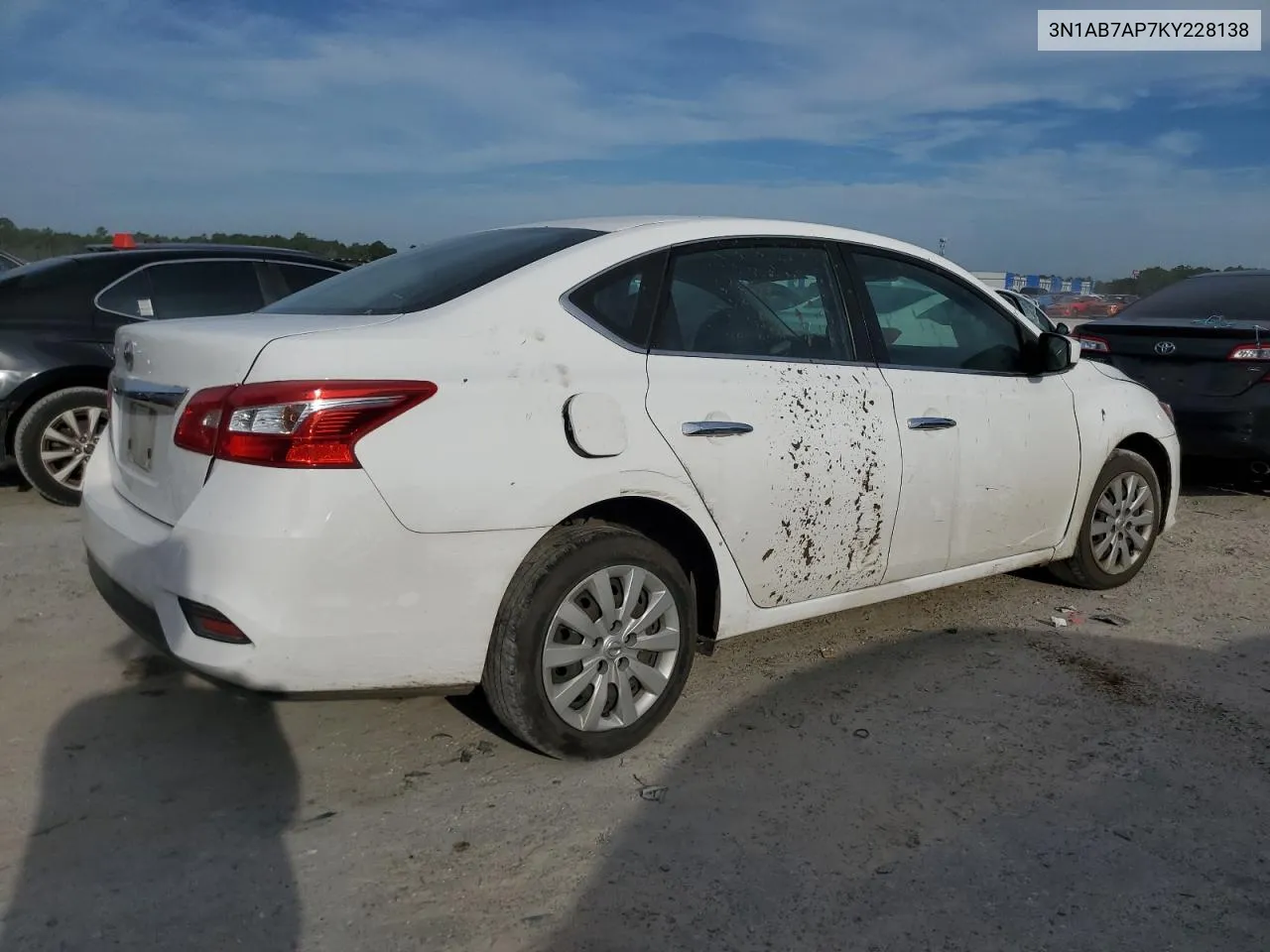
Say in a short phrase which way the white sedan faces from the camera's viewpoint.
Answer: facing away from the viewer and to the right of the viewer

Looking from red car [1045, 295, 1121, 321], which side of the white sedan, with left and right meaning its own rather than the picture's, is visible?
front

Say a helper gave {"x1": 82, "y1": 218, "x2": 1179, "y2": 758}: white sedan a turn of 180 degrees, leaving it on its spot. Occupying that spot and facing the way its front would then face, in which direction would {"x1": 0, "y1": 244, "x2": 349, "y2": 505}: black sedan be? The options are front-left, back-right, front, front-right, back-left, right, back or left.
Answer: right

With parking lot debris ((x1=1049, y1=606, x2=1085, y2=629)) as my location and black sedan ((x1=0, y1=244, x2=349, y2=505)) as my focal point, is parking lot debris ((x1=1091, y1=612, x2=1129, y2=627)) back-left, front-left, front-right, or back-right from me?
back-right

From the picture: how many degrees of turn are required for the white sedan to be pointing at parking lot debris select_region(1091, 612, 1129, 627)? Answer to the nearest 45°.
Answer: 0° — it already faces it
